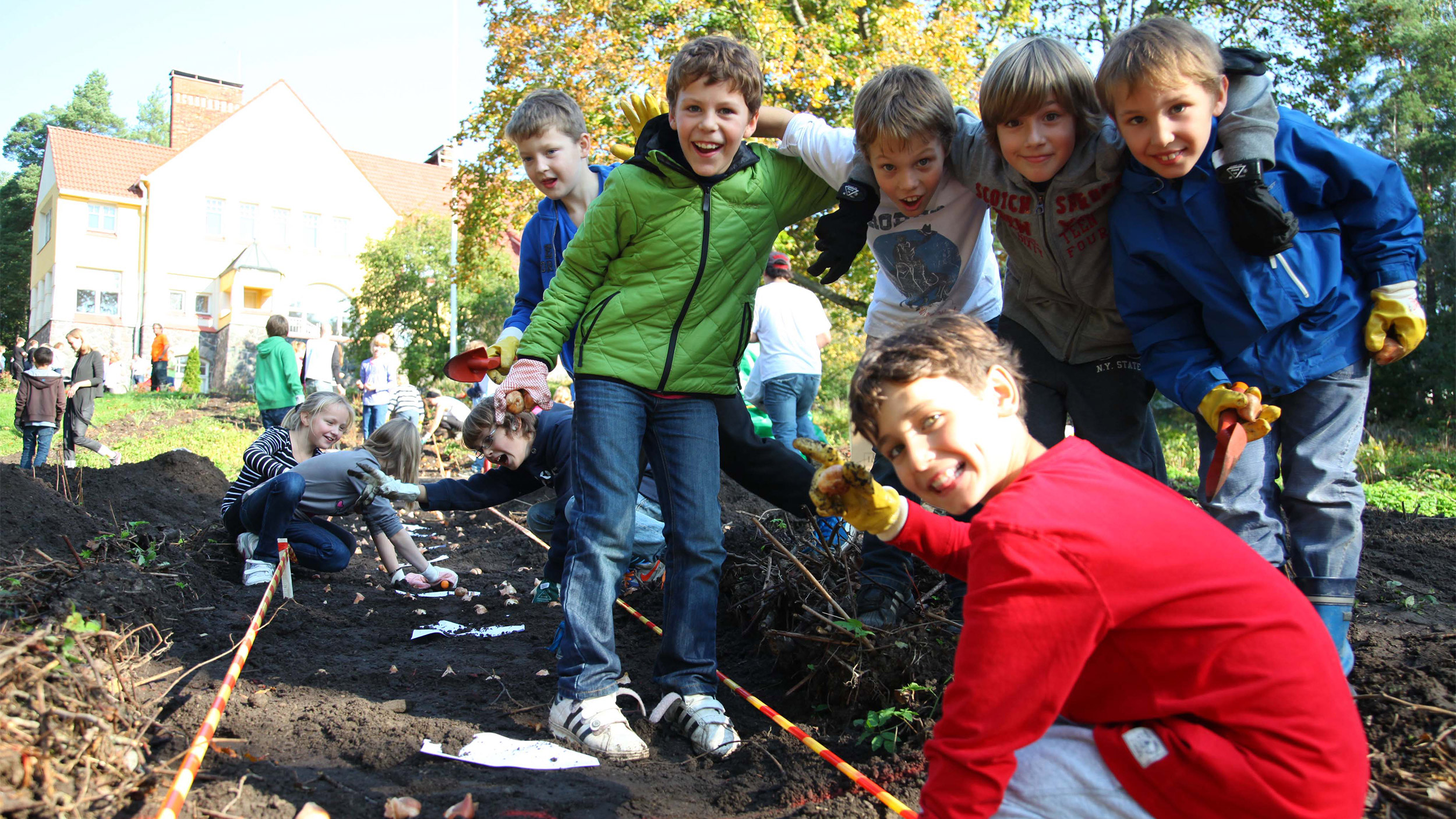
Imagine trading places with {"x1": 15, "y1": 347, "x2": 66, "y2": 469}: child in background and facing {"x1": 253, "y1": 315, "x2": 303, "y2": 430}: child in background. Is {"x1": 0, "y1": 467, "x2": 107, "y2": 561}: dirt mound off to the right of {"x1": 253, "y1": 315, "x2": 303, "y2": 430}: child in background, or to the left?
right

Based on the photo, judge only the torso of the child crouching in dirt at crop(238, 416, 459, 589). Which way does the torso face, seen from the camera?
to the viewer's right

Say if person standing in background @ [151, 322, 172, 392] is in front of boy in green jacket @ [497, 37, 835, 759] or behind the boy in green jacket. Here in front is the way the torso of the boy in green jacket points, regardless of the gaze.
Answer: behind

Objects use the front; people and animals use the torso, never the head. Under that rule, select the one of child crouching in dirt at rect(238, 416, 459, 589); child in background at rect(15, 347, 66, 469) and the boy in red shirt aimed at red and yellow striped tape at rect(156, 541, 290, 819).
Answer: the boy in red shirt

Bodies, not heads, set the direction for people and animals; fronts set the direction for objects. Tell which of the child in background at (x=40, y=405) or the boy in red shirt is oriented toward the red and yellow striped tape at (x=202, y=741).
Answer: the boy in red shirt

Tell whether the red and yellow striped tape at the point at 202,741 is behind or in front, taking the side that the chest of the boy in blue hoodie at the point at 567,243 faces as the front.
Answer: in front

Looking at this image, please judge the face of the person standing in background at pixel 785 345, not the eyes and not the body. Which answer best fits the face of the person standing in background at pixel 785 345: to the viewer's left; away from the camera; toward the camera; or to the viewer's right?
away from the camera

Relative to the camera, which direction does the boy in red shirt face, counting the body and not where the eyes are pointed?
to the viewer's left

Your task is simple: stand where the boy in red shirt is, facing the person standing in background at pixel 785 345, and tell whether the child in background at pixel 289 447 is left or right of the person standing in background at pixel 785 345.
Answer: left
